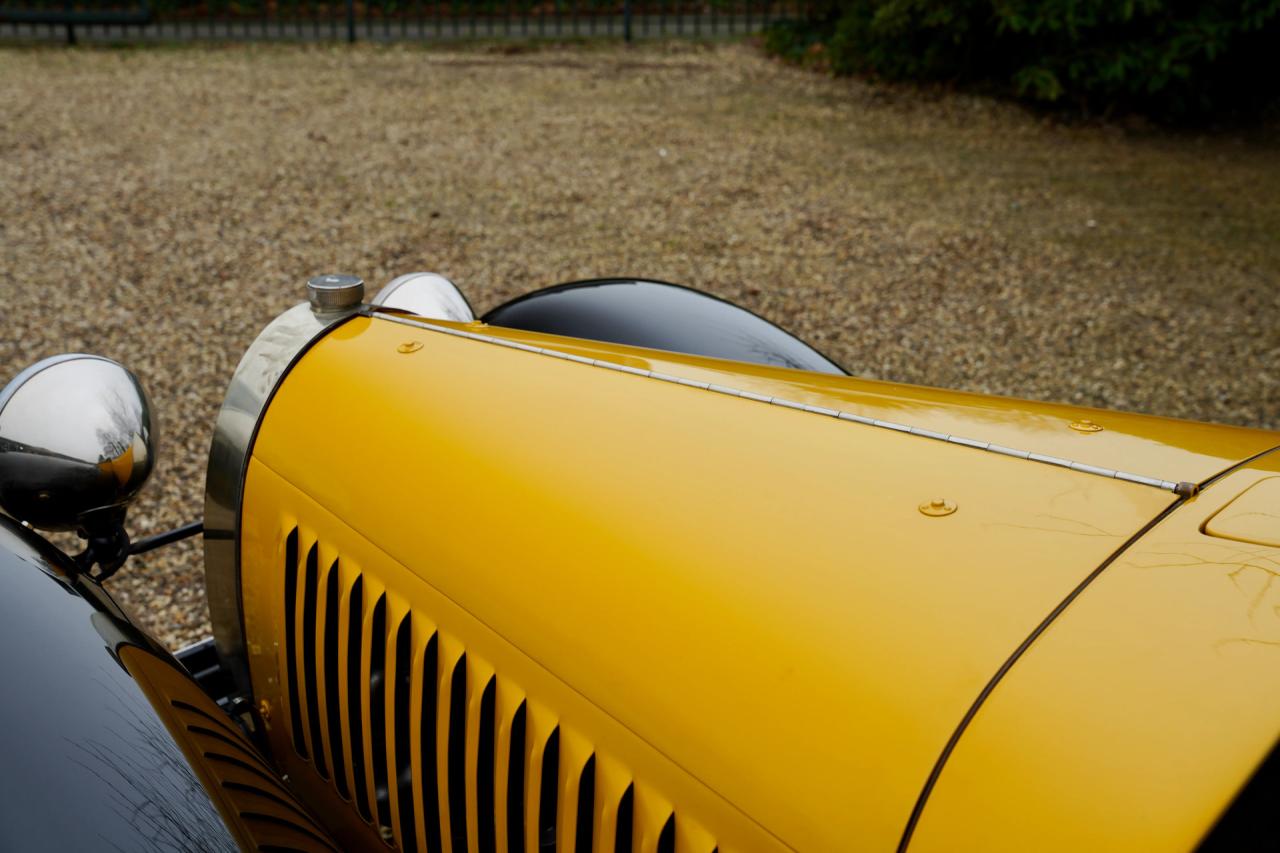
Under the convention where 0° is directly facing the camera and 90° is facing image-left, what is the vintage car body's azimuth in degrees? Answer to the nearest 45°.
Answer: approximately 135°

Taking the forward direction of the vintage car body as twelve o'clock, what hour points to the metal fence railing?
The metal fence railing is roughly at 1 o'clock from the vintage car body.

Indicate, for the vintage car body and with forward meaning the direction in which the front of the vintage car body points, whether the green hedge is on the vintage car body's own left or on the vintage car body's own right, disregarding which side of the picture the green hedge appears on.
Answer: on the vintage car body's own right
